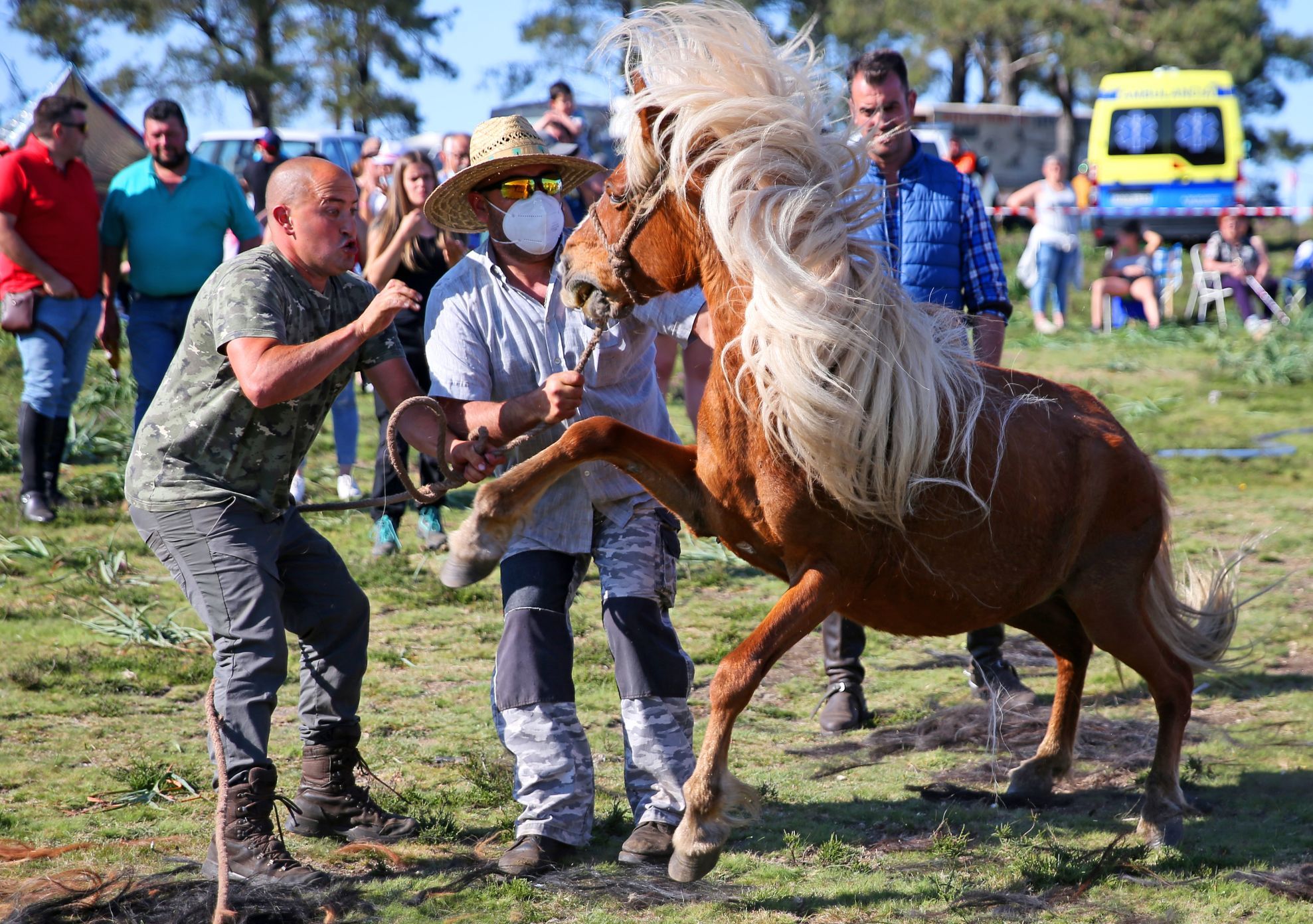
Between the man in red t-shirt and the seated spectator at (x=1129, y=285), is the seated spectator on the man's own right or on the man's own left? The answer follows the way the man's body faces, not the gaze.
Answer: on the man's own left

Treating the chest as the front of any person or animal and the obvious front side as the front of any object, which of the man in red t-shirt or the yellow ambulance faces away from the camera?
the yellow ambulance

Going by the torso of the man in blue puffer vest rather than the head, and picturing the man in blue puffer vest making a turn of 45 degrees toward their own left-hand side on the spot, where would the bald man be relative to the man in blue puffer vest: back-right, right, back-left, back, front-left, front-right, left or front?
right

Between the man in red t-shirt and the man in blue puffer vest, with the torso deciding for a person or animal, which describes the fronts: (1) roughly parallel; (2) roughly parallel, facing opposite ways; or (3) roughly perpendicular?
roughly perpendicular

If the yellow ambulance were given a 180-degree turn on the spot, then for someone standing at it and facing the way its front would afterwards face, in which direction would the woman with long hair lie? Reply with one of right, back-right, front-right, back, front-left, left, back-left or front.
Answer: front

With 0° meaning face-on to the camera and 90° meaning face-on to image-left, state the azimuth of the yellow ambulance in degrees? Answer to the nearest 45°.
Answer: approximately 180°

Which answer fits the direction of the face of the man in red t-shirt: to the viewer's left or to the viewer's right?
to the viewer's right

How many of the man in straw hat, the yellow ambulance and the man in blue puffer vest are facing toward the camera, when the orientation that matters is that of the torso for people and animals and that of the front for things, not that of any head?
2
